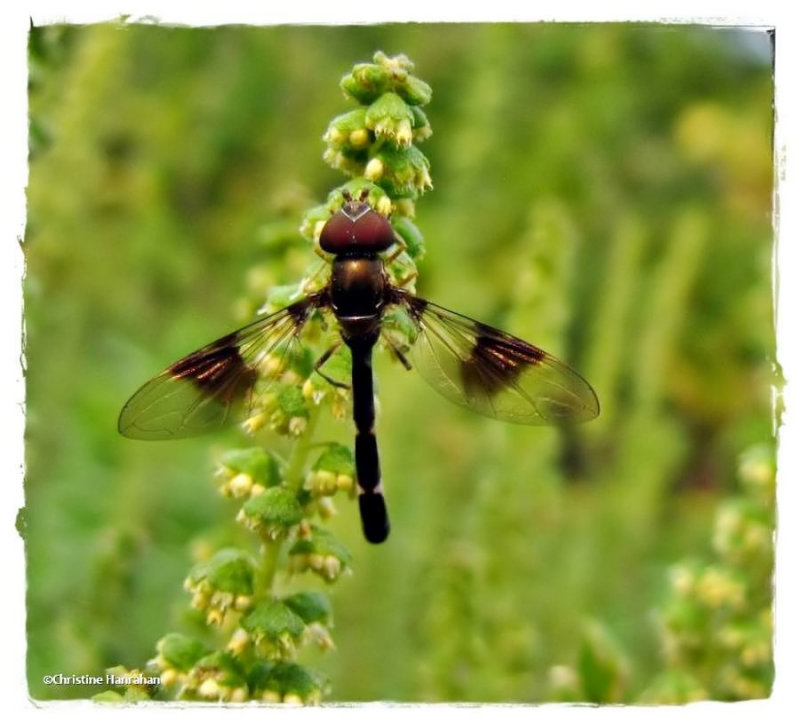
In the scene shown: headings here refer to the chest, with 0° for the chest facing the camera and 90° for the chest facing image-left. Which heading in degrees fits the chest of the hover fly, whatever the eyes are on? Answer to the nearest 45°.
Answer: approximately 180°
